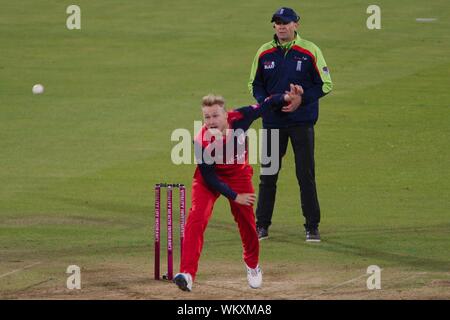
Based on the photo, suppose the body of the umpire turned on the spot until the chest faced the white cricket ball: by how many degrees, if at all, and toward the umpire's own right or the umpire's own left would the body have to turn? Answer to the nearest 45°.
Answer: approximately 135° to the umpire's own right

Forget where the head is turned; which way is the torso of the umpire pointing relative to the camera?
toward the camera
